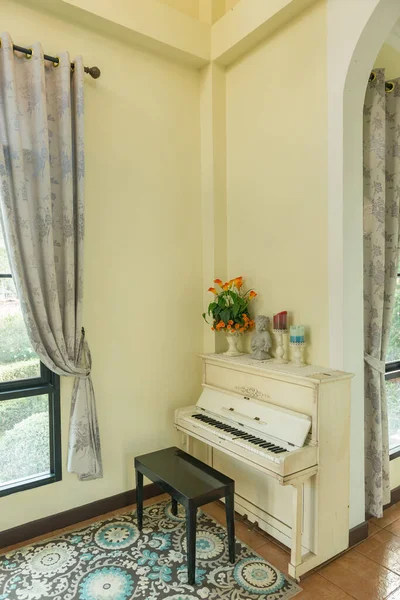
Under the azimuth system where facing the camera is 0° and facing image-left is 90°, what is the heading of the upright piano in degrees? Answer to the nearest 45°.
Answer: approximately 45°

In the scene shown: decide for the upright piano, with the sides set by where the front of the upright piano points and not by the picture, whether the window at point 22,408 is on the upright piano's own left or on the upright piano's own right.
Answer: on the upright piano's own right

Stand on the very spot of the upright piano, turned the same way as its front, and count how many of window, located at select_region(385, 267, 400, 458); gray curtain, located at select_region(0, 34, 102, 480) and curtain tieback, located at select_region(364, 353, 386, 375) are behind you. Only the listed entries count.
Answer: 2

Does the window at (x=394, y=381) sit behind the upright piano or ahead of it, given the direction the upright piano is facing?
behind

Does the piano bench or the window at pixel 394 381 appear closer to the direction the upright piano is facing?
the piano bench

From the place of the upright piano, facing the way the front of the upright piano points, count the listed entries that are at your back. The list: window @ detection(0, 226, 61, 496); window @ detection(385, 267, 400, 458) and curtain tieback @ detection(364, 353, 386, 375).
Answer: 2
